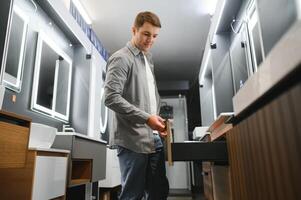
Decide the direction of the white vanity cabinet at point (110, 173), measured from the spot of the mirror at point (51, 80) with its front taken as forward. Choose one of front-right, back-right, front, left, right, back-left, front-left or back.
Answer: left

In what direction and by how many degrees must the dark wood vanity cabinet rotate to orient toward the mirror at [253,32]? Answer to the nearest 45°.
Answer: approximately 135° to its right

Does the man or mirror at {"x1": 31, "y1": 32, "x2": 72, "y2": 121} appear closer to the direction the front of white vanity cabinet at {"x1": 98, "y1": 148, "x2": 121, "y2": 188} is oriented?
the man

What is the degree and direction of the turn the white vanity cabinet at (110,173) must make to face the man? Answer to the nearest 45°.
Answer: approximately 45° to its right

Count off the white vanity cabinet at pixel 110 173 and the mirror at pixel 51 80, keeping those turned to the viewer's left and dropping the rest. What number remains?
0

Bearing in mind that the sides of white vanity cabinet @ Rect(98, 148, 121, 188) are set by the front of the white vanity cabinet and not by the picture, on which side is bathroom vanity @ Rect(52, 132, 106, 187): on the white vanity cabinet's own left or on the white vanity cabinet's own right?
on the white vanity cabinet's own right

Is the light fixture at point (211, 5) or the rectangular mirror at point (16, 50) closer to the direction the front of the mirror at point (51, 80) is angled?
the light fixture

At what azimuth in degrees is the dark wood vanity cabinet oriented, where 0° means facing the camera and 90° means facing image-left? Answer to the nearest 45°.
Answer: approximately 45°

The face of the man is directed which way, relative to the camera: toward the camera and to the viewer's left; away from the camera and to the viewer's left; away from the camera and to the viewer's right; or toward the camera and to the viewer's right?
toward the camera and to the viewer's right

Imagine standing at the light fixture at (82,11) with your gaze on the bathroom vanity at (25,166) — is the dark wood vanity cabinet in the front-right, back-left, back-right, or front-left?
front-left

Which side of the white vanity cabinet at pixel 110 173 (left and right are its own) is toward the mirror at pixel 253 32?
front

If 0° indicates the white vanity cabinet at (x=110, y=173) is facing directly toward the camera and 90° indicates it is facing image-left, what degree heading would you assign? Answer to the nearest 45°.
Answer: approximately 315°

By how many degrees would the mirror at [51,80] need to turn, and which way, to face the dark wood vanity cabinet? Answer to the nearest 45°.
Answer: approximately 45° to its right

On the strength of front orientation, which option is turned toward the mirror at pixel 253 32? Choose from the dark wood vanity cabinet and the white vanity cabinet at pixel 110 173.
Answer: the white vanity cabinet

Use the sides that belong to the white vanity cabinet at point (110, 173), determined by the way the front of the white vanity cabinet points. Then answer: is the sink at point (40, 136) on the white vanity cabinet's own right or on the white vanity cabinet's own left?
on the white vanity cabinet's own right

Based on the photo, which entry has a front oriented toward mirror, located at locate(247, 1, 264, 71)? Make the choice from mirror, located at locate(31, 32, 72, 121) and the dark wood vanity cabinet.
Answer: mirror, located at locate(31, 32, 72, 121)

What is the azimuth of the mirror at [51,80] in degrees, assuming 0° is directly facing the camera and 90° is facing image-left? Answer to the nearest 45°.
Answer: approximately 315°
